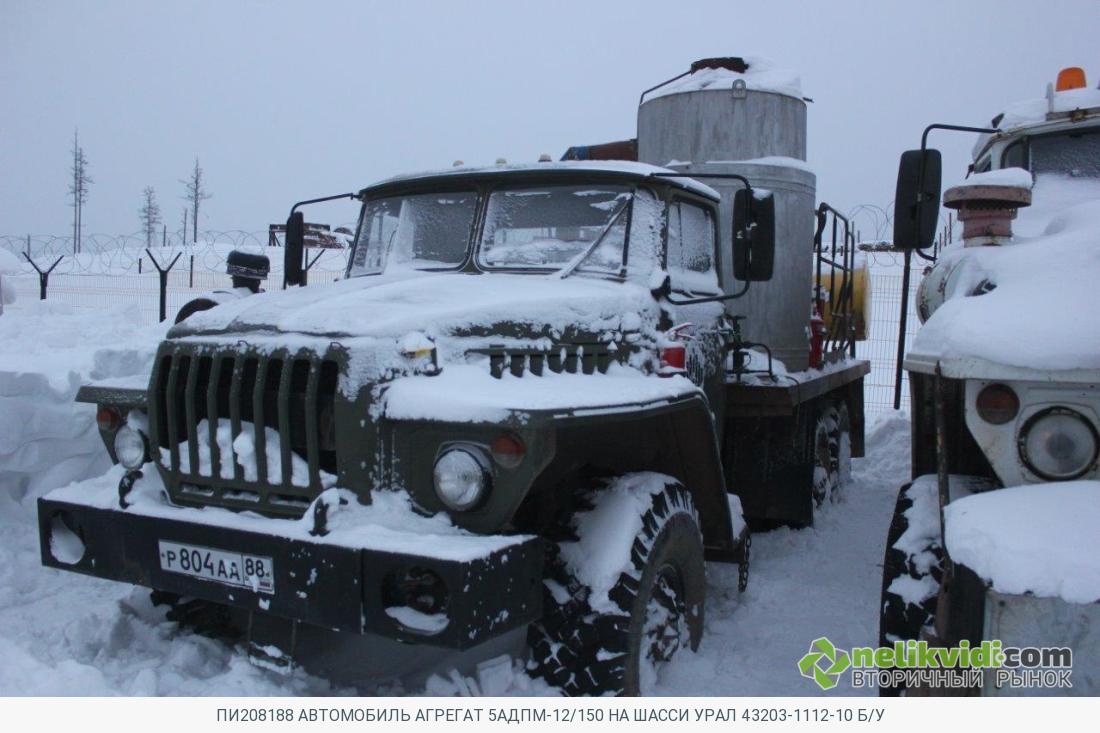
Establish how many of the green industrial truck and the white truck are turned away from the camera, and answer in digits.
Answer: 0

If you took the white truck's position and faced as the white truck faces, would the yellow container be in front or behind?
behind

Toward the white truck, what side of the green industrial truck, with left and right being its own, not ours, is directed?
left

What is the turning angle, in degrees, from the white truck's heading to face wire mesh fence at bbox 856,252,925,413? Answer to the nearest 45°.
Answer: approximately 180°

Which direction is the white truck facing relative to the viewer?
toward the camera

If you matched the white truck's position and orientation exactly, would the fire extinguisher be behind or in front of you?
behind

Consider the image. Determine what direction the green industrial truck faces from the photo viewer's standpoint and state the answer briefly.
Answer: facing the viewer and to the left of the viewer
